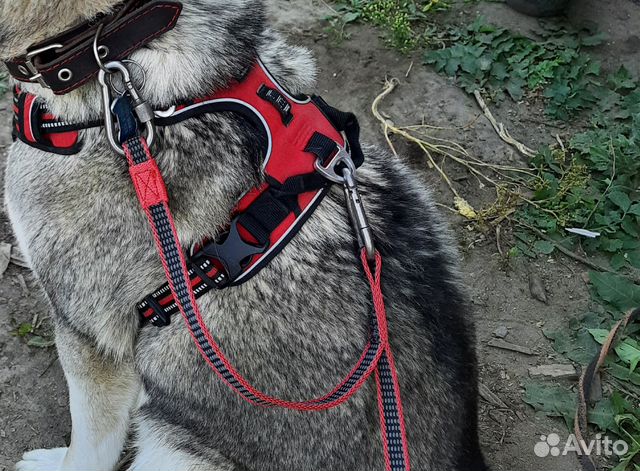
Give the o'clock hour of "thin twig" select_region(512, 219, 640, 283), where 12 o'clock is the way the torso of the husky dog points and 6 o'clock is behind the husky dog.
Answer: The thin twig is roughly at 5 o'clock from the husky dog.

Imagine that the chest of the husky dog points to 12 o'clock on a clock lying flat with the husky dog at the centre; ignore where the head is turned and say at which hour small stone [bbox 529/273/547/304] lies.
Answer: The small stone is roughly at 5 o'clock from the husky dog.

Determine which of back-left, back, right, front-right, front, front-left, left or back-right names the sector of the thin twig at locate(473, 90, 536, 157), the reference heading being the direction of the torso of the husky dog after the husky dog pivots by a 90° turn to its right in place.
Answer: front-right

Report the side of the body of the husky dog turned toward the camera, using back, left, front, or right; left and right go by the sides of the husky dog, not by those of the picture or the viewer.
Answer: left
